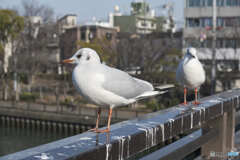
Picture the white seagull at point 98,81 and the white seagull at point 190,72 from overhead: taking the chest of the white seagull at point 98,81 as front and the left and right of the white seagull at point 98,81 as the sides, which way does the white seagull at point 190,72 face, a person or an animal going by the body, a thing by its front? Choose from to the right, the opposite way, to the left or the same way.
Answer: to the left

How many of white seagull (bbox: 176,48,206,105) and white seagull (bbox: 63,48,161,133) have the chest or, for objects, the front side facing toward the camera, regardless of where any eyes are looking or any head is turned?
1

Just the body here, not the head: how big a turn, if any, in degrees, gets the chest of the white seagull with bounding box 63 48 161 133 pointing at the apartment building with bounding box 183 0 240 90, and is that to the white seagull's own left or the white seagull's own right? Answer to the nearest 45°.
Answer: approximately 90° to the white seagull's own right

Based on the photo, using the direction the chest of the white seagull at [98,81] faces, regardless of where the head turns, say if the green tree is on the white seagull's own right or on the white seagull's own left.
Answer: on the white seagull's own right

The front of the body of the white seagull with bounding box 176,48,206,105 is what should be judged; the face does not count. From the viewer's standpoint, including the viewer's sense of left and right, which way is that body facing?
facing the viewer

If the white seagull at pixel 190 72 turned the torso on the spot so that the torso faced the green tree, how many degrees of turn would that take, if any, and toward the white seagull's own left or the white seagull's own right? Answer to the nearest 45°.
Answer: approximately 135° to the white seagull's own right

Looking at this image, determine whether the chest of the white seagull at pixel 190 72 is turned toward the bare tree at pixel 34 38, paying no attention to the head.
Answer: no

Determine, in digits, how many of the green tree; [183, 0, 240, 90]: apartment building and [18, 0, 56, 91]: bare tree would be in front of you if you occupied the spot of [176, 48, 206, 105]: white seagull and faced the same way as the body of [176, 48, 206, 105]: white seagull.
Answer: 0

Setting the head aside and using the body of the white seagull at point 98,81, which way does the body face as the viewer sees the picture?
to the viewer's left

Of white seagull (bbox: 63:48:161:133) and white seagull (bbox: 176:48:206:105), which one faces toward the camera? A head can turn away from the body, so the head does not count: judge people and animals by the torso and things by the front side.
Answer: white seagull (bbox: 176:48:206:105)

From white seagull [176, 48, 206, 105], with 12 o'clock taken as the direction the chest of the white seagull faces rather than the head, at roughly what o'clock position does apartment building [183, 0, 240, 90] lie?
The apartment building is roughly at 6 o'clock from the white seagull.

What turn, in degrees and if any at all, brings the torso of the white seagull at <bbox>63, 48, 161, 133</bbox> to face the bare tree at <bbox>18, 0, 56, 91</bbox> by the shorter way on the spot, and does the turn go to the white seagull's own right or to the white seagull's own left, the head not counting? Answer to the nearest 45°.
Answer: approximately 90° to the white seagull's own right

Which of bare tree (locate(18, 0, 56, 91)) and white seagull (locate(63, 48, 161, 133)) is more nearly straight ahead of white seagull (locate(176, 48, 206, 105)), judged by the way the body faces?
the white seagull
